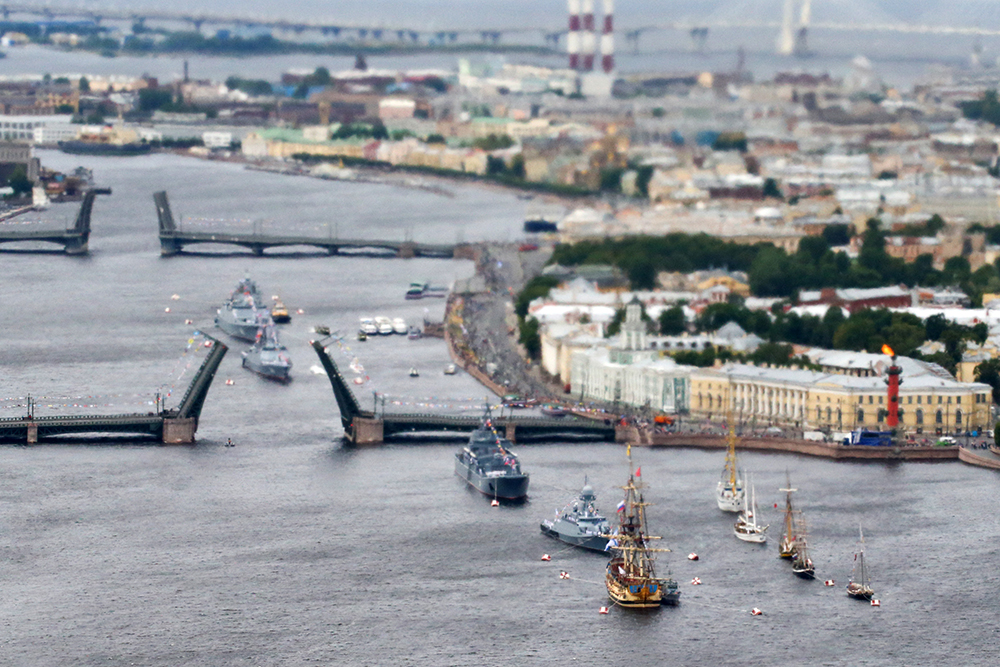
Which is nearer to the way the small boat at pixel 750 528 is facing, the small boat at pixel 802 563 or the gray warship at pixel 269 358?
the small boat

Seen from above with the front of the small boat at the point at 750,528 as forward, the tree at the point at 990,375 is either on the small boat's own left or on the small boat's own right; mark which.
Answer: on the small boat's own left

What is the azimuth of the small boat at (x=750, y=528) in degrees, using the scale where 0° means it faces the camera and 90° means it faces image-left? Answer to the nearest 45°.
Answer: approximately 315°

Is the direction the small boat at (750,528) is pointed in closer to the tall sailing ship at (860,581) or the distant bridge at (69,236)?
the tall sailing ship

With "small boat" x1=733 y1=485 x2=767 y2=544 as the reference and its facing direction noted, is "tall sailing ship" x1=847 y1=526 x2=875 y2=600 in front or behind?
in front

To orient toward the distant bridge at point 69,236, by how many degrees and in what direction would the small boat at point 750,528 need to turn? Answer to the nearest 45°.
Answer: approximately 180°

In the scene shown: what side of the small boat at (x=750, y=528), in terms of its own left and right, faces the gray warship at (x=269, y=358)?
back

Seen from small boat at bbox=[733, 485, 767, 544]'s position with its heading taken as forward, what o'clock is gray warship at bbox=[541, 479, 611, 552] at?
The gray warship is roughly at 4 o'clock from the small boat.
